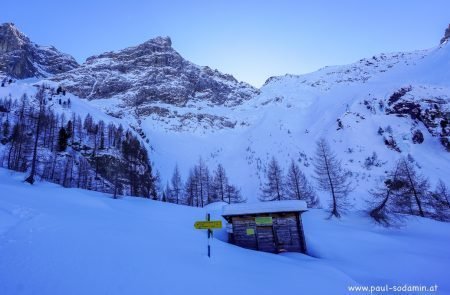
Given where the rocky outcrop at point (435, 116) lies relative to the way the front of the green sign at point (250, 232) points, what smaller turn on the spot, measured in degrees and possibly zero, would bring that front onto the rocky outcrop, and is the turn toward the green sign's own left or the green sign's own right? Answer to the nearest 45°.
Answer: approximately 135° to the green sign's own left

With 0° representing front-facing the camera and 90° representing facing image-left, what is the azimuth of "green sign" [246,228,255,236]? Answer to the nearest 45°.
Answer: approximately 0°

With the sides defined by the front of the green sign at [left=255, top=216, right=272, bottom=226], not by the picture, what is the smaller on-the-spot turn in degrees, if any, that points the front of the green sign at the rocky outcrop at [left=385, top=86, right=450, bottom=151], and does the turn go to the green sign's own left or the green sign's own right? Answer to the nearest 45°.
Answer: approximately 135° to the green sign's own left

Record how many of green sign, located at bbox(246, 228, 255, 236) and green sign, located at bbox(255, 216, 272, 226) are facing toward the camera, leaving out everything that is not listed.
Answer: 2

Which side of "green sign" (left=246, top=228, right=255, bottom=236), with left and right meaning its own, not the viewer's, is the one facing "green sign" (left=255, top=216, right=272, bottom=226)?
left

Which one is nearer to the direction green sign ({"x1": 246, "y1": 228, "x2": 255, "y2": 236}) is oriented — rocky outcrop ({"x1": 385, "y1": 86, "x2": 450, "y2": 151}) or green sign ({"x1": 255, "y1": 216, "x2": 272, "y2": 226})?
the green sign

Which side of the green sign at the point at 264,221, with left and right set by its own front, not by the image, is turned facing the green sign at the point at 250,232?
right

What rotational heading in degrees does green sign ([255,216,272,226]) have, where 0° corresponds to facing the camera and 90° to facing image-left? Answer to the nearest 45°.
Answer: approximately 0°
